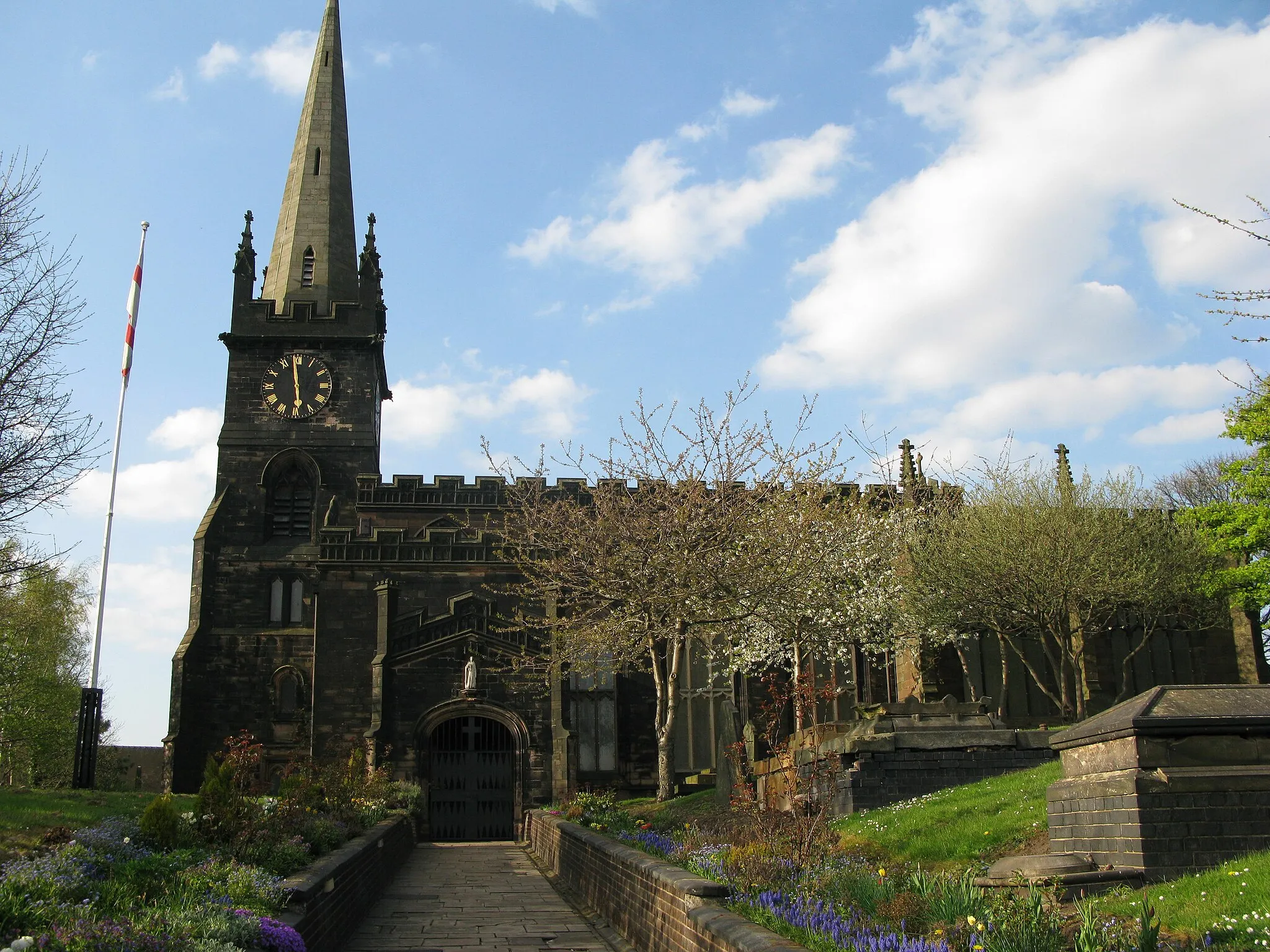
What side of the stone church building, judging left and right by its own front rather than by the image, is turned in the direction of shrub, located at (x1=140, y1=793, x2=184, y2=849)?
front

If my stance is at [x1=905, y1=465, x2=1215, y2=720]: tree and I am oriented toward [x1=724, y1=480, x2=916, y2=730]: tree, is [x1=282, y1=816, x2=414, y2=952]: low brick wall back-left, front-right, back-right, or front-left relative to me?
front-left

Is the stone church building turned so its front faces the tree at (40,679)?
no

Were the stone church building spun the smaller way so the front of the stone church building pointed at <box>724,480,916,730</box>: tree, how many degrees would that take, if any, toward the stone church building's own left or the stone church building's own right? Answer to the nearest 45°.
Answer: approximately 45° to the stone church building's own left

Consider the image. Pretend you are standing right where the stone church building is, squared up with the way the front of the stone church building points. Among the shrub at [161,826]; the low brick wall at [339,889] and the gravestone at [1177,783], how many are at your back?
0

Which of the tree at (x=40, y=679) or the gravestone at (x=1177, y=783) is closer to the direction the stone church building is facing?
the gravestone

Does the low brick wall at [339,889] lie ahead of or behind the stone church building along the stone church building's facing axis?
ahead

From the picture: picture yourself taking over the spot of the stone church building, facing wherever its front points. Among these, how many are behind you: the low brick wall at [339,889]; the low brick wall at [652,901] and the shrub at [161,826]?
0

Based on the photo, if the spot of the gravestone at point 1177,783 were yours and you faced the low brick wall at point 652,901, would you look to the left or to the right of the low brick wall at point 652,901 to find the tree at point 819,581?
right

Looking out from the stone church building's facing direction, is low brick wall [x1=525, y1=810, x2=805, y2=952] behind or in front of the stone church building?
in front

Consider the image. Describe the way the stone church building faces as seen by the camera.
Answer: facing the viewer

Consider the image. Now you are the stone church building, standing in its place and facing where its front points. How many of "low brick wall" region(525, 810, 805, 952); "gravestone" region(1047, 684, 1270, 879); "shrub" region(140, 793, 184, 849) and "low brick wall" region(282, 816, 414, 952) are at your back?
0

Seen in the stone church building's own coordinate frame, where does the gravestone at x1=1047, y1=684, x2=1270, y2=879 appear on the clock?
The gravestone is roughly at 11 o'clock from the stone church building.

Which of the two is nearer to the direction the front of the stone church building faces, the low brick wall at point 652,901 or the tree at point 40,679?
the low brick wall

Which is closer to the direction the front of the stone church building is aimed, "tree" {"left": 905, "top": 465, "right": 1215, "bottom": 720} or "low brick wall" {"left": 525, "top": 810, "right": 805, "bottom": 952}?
the low brick wall

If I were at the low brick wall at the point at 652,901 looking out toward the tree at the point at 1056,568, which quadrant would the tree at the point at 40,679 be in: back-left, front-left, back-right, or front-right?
front-left
